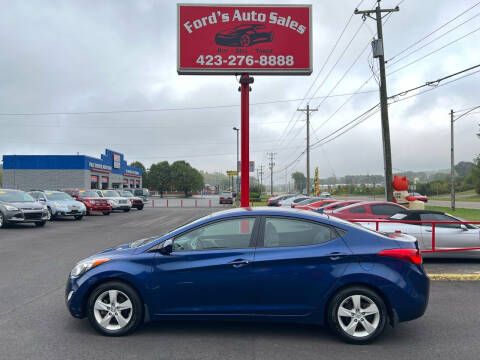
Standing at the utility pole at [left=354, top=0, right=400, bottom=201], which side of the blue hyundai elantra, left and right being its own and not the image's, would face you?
right

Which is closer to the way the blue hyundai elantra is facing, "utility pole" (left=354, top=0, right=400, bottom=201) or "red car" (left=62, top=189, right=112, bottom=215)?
the red car

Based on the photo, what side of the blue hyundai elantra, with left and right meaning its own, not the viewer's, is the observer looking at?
left

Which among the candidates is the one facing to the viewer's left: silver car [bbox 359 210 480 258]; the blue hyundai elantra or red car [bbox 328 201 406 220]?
the blue hyundai elantra
